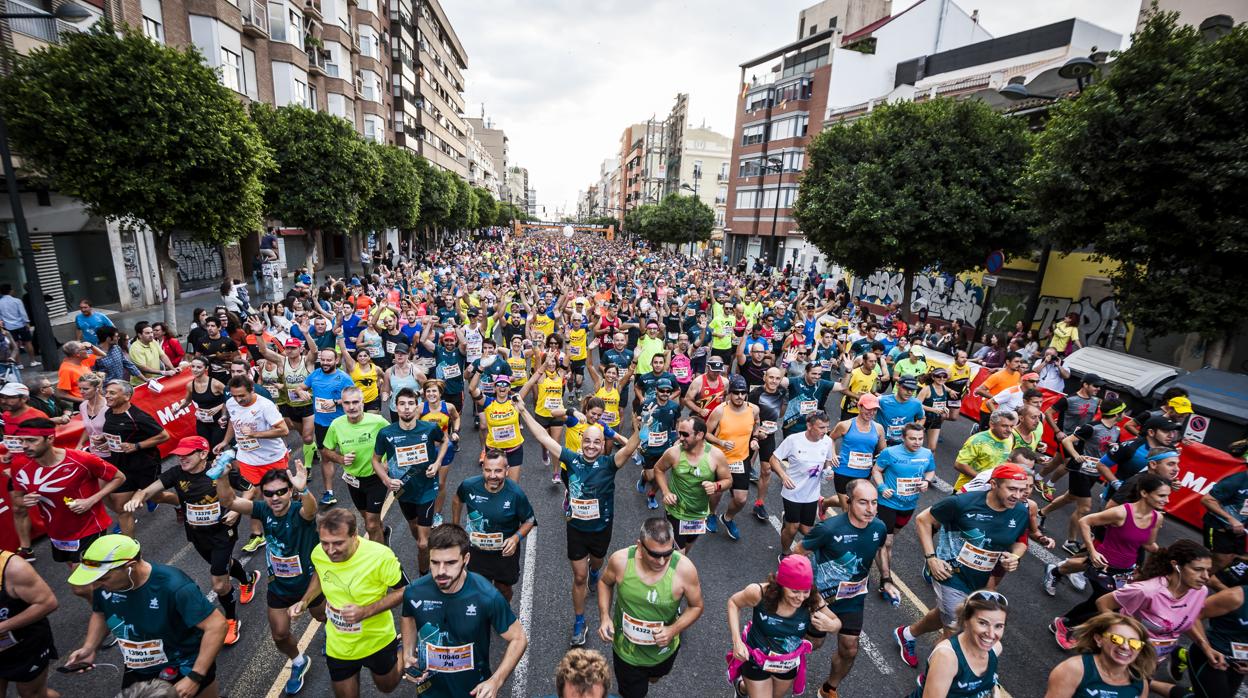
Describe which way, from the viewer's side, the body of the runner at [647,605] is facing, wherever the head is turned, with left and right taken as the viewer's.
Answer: facing the viewer

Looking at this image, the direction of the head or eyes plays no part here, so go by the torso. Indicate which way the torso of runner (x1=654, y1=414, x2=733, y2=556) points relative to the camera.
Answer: toward the camera

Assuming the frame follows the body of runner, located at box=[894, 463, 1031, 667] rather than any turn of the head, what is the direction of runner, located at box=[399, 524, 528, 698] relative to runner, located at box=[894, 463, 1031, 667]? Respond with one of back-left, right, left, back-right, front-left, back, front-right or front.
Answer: right

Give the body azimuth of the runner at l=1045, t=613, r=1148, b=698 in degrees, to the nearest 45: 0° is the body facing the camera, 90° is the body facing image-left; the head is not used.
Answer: approximately 315°

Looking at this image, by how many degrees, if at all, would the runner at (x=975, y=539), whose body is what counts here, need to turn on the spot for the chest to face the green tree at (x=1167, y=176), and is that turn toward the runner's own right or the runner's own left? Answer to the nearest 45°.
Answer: approximately 135° to the runner's own left

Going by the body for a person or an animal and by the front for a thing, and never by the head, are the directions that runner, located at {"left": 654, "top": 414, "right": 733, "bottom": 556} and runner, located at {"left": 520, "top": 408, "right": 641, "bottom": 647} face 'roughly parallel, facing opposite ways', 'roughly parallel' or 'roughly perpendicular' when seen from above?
roughly parallel

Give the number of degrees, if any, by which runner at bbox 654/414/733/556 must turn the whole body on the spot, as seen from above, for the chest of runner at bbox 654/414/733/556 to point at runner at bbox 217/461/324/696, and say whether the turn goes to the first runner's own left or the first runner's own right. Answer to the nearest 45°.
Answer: approximately 45° to the first runner's own right

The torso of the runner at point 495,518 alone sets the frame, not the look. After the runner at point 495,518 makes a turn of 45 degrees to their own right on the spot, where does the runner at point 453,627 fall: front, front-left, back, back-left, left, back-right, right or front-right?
front-left

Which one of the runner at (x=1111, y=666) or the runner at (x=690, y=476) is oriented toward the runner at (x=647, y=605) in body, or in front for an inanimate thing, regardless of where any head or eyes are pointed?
the runner at (x=690, y=476)

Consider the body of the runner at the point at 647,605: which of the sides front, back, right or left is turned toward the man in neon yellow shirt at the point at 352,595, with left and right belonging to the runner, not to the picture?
right

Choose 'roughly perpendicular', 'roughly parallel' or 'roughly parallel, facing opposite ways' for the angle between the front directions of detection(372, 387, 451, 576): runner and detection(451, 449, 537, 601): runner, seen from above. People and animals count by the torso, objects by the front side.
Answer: roughly parallel

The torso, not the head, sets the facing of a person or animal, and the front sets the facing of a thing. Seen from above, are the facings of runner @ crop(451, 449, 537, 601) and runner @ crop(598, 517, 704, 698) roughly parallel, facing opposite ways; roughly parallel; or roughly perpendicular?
roughly parallel

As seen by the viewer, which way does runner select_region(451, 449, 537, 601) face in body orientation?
toward the camera

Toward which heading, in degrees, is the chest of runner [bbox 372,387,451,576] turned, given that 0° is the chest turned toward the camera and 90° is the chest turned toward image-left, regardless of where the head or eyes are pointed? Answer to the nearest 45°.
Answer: approximately 0°

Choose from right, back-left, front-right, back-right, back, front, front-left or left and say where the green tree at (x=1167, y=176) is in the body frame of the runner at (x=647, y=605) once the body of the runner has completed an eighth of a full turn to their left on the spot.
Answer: left

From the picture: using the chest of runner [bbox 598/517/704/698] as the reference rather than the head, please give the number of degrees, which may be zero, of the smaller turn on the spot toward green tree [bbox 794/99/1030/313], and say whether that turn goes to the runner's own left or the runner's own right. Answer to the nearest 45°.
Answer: approximately 135° to the runner's own left
